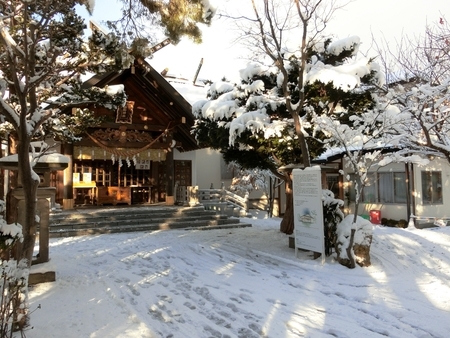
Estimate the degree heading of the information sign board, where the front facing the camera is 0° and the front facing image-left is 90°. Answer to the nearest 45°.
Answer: approximately 45°

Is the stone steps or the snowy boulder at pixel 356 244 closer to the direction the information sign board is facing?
the stone steps

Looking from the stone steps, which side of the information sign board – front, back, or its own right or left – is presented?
right

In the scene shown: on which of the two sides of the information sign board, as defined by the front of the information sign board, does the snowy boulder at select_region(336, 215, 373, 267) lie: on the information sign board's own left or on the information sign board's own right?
on the information sign board's own left

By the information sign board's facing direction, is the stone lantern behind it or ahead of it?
ahead

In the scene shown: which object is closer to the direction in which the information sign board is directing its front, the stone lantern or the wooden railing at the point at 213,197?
the stone lantern

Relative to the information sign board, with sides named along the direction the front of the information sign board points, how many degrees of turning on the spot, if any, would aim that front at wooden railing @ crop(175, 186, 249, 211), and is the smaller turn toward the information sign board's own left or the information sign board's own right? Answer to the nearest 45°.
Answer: approximately 90° to the information sign board's own right

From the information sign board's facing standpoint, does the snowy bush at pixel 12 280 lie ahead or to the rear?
ahead

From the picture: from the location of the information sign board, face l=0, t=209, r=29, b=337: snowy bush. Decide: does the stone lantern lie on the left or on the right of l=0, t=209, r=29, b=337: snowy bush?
right
